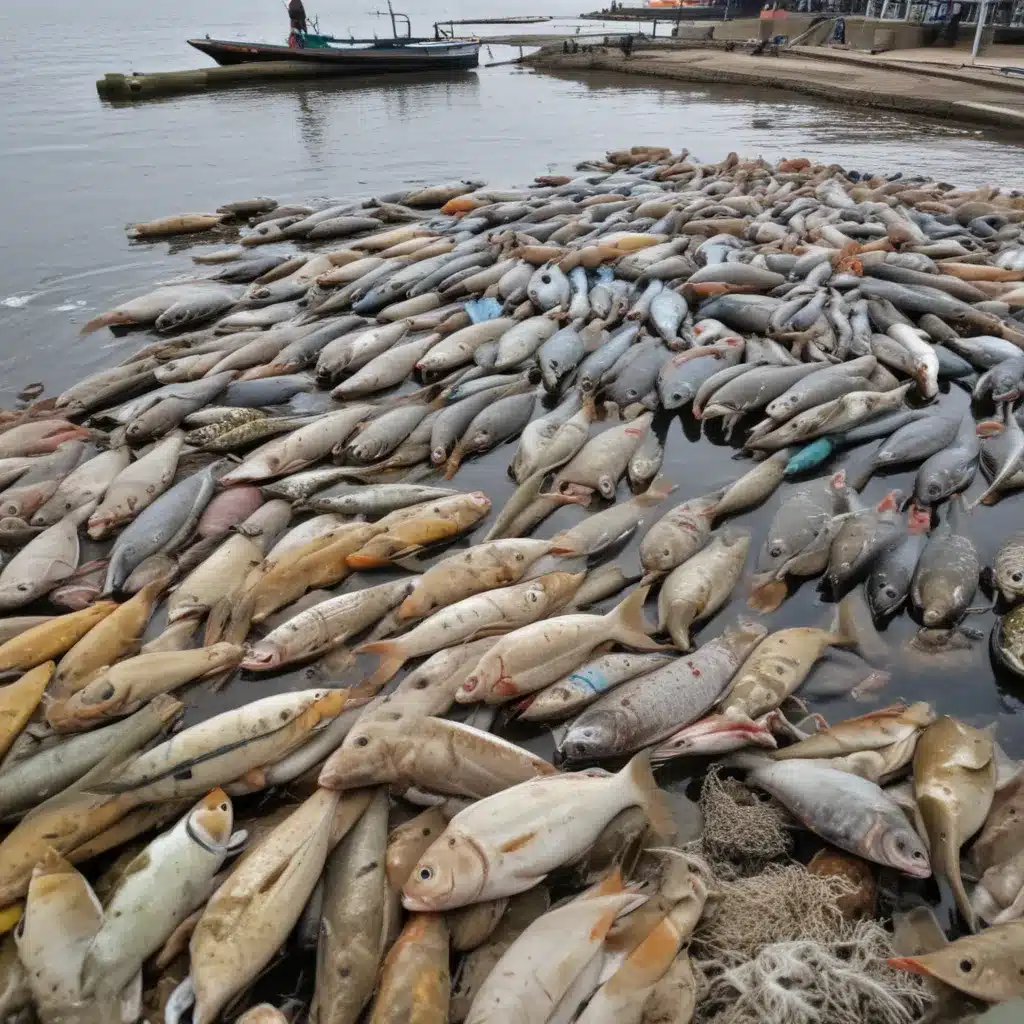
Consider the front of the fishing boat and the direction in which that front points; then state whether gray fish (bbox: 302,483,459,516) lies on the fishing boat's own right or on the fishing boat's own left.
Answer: on the fishing boat's own left

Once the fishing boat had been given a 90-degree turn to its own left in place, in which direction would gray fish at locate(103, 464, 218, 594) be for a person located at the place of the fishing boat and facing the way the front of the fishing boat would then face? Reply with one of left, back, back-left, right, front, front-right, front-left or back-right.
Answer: front

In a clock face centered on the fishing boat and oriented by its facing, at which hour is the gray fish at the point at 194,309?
The gray fish is roughly at 9 o'clock from the fishing boat.

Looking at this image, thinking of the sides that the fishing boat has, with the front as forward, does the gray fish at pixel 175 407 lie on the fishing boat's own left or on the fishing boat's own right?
on the fishing boat's own left

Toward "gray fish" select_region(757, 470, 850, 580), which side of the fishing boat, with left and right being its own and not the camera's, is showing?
left

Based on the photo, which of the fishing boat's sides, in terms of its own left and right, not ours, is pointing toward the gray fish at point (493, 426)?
left

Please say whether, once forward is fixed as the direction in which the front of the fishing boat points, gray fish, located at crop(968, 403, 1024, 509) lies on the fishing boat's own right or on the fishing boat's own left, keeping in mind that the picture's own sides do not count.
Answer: on the fishing boat's own left

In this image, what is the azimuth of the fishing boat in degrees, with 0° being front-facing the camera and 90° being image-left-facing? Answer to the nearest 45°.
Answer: approximately 90°

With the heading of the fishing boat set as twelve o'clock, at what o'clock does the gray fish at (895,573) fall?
The gray fish is roughly at 9 o'clock from the fishing boat.

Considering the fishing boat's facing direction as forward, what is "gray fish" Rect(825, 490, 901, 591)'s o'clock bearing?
The gray fish is roughly at 9 o'clock from the fishing boat.

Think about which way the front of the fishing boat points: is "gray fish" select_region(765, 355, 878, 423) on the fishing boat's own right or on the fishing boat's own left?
on the fishing boat's own left
